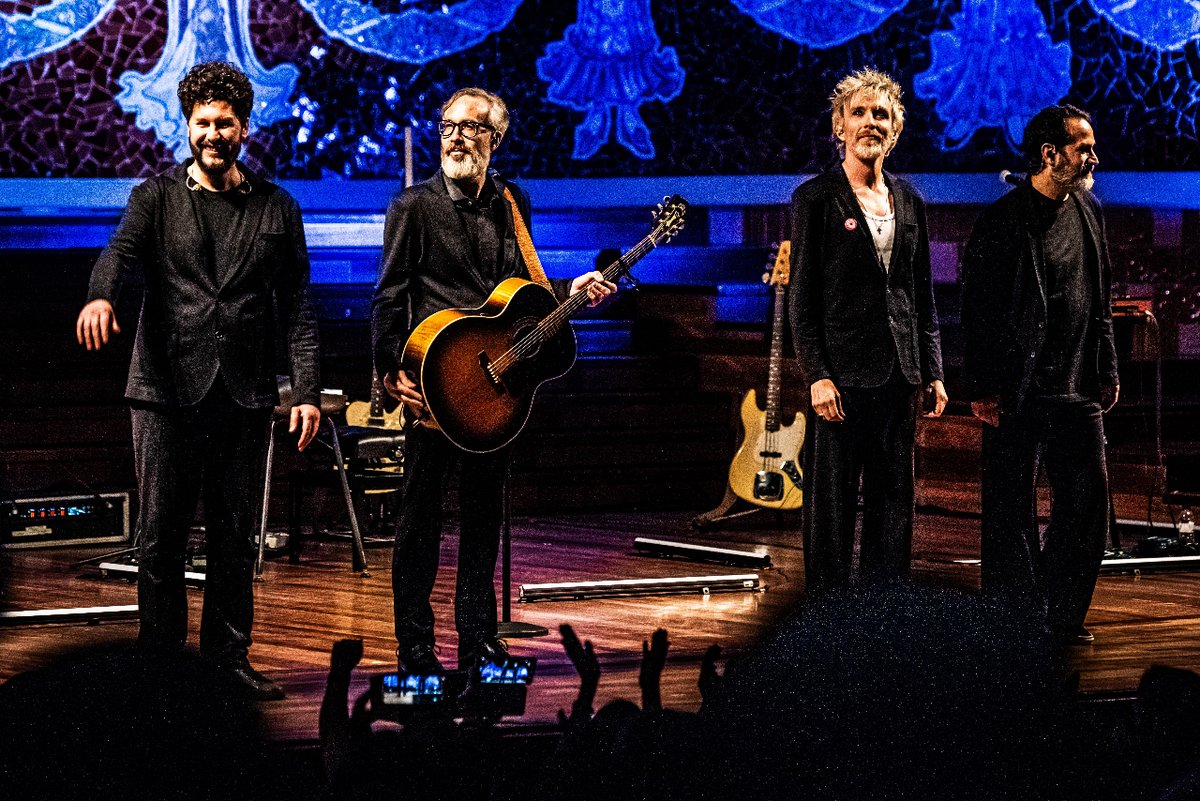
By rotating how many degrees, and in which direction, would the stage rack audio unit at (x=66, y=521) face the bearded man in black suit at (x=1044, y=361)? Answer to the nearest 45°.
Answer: approximately 45° to its left

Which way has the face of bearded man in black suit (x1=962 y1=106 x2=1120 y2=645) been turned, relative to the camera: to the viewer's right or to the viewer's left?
to the viewer's right

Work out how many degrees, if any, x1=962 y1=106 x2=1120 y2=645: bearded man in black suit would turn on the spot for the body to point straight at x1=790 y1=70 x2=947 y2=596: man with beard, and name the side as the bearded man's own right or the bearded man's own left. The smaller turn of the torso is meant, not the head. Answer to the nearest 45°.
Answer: approximately 90° to the bearded man's own right

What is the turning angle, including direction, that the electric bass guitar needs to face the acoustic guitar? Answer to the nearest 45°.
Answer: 0° — it already faces it

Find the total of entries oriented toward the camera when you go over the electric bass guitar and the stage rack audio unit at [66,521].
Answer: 2

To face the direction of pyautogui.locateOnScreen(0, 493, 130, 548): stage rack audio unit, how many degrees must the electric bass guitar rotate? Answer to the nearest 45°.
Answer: approximately 90° to its right

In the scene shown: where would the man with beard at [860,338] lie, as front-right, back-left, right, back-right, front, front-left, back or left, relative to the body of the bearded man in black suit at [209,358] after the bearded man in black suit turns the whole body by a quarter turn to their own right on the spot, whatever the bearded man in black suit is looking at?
back

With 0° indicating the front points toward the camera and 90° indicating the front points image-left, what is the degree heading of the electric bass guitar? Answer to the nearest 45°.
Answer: approximately 0°
